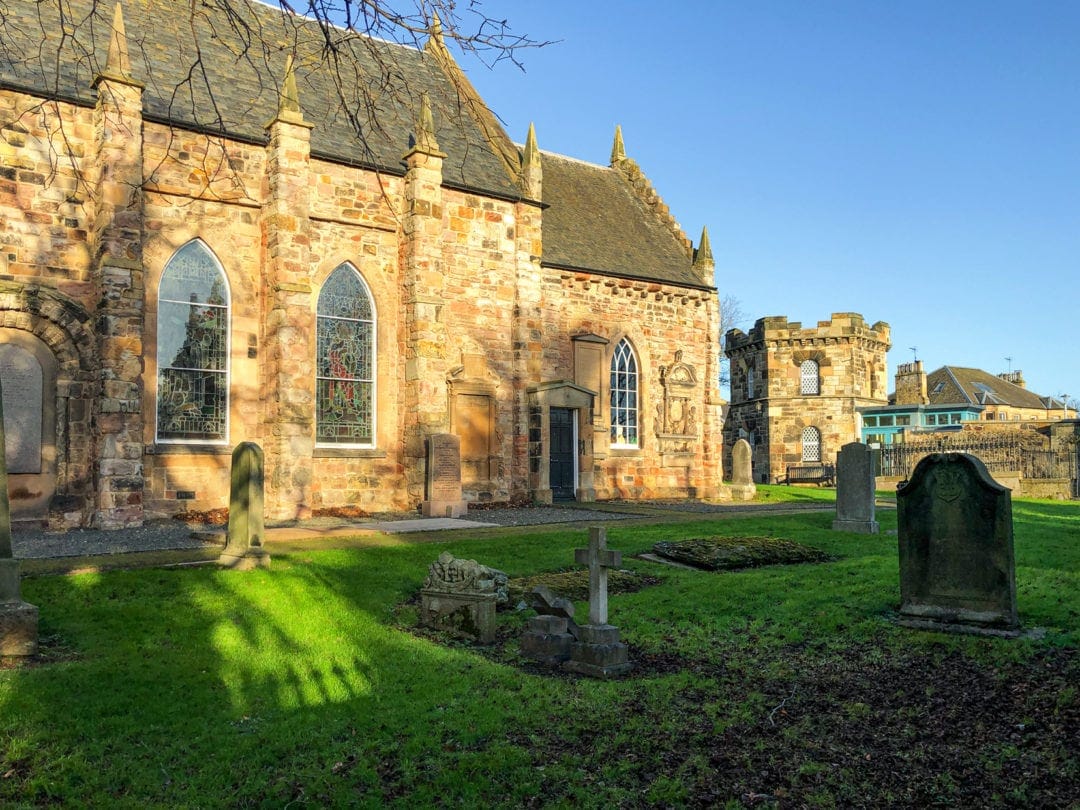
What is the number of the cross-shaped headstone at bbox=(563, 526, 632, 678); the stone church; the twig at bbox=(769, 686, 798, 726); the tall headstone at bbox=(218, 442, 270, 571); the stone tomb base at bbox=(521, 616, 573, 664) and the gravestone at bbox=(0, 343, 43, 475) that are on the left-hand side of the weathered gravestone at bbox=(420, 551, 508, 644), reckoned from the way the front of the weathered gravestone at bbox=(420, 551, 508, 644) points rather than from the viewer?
3

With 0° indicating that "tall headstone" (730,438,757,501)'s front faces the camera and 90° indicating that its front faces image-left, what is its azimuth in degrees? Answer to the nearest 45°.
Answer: approximately 0°

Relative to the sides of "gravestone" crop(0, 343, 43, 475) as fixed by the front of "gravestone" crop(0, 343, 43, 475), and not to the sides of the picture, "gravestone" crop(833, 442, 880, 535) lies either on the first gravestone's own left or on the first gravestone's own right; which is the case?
on the first gravestone's own left

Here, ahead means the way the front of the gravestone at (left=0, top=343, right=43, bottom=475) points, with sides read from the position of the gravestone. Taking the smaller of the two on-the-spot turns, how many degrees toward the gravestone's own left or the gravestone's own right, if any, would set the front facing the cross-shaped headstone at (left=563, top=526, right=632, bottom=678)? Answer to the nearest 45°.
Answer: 0° — it already faces it

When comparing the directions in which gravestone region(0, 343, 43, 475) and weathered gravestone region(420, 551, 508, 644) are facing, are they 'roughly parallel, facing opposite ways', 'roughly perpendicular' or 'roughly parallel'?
roughly perpendicular

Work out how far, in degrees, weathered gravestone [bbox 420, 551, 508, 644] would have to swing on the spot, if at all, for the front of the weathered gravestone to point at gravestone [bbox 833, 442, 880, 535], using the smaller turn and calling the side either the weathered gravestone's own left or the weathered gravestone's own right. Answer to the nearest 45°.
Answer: approximately 180°

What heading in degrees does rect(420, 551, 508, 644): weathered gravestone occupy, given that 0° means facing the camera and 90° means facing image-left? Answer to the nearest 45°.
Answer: approximately 45°
